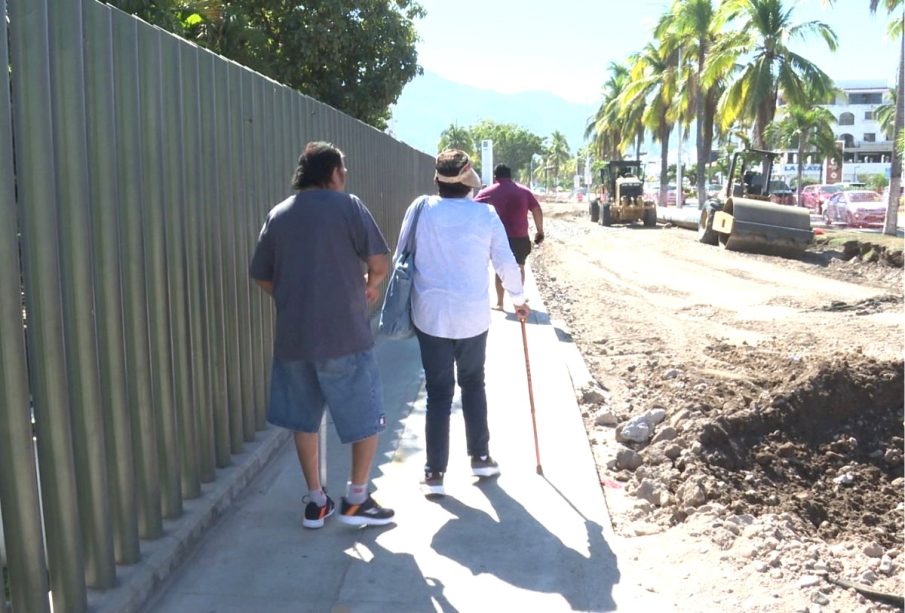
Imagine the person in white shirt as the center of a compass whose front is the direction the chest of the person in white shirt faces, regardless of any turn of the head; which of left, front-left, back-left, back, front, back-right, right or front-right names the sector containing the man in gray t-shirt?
back-left

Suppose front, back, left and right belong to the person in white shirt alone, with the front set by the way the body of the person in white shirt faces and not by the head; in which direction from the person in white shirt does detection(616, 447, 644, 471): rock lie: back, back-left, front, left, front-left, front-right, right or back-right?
front-right

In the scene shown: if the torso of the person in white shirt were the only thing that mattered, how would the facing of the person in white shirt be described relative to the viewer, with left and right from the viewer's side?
facing away from the viewer

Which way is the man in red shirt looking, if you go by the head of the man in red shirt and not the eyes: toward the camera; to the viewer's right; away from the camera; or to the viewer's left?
away from the camera

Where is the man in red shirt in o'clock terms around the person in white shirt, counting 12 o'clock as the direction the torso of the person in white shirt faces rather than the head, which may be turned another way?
The man in red shirt is roughly at 12 o'clock from the person in white shirt.

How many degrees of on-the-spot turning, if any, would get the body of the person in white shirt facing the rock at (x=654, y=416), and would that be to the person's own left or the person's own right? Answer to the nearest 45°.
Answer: approximately 45° to the person's own right

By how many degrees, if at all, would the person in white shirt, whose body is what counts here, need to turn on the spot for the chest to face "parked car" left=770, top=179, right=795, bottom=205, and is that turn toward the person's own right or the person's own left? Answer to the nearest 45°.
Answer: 0° — they already face it

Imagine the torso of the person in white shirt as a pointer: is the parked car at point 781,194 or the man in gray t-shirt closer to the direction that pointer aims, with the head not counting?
the parked car

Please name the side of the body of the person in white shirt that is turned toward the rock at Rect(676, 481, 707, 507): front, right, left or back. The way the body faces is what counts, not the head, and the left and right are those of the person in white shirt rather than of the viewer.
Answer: right
